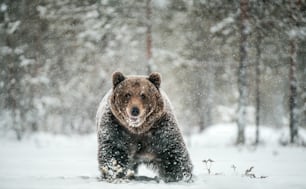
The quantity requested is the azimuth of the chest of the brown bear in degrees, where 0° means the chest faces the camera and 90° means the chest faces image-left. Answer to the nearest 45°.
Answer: approximately 0°

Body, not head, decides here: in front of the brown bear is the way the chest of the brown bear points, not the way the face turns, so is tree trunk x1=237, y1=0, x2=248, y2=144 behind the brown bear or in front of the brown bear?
behind
